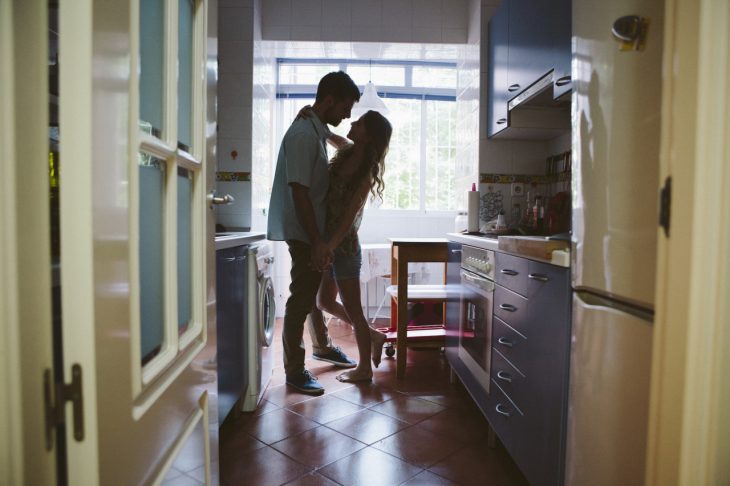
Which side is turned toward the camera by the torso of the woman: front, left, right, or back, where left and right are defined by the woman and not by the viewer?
left

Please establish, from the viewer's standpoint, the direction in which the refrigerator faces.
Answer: facing the viewer and to the left of the viewer

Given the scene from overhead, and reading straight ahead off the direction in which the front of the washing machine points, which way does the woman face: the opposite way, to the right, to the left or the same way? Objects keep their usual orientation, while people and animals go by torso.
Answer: the opposite way

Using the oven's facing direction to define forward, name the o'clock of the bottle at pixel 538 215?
The bottle is roughly at 4 o'clock from the oven.

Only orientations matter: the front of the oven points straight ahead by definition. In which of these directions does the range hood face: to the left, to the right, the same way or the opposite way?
the same way

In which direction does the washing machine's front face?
to the viewer's right

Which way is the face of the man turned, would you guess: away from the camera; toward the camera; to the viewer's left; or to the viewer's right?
to the viewer's right

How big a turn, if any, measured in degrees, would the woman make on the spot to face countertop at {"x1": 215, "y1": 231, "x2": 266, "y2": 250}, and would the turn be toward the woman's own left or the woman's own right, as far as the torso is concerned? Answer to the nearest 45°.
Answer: approximately 45° to the woman's own left

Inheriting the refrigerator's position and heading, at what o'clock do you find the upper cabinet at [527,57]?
The upper cabinet is roughly at 4 o'clock from the refrigerator.

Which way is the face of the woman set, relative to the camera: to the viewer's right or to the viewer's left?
to the viewer's left

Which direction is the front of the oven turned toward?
to the viewer's left

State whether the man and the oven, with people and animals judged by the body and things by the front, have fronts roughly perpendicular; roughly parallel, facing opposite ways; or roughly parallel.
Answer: roughly parallel, facing opposite ways

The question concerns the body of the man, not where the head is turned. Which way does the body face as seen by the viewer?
to the viewer's right

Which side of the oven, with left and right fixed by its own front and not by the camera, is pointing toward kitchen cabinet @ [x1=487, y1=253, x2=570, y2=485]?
left

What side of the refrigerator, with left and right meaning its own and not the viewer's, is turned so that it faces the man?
right
